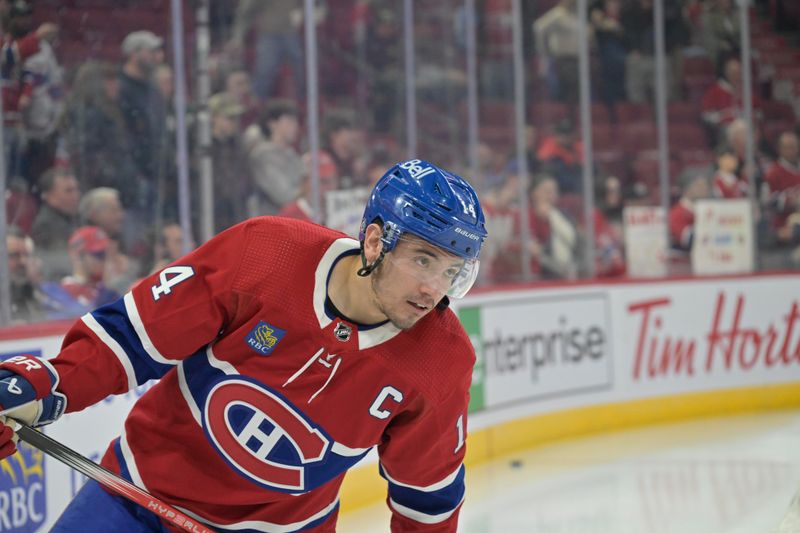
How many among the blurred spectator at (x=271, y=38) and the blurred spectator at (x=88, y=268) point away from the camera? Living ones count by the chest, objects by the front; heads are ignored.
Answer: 0

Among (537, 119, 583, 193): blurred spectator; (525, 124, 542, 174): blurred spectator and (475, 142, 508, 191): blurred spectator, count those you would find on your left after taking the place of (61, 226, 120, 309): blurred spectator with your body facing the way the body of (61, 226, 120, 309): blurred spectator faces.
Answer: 3

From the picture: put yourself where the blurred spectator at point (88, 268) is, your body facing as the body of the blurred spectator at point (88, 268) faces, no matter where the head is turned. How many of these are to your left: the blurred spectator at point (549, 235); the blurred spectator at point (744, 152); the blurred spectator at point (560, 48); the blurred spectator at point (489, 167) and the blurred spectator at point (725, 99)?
5

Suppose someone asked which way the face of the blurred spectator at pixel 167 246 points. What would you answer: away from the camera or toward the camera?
toward the camera

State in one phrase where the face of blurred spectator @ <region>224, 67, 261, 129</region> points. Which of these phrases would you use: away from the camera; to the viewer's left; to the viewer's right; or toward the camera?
toward the camera

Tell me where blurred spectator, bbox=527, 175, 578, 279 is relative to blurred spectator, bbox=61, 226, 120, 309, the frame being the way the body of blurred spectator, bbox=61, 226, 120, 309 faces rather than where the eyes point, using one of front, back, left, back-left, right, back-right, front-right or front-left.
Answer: left

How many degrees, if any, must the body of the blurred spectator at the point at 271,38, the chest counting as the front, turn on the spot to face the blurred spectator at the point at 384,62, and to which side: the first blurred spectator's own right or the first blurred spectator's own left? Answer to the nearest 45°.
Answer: approximately 135° to the first blurred spectator's own left

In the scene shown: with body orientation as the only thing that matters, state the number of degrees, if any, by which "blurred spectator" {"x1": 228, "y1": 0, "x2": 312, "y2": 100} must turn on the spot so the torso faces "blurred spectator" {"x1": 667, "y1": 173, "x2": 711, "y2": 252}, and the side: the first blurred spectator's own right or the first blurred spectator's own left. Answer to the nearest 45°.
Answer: approximately 135° to the first blurred spectator's own left

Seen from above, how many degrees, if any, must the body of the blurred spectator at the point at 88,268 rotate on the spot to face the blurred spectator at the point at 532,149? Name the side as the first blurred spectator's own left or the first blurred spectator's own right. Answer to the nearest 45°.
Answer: approximately 90° to the first blurred spectator's own left

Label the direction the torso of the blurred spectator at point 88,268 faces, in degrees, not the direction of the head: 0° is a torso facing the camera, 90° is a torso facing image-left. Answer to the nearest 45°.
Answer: approximately 315°

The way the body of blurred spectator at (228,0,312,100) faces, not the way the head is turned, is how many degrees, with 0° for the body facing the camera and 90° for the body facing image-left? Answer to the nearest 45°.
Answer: approximately 0°

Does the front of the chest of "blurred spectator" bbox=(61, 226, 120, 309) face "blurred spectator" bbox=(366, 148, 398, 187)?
no
